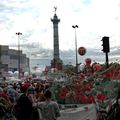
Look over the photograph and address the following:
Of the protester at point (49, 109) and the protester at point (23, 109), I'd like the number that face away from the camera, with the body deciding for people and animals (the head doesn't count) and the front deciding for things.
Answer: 2

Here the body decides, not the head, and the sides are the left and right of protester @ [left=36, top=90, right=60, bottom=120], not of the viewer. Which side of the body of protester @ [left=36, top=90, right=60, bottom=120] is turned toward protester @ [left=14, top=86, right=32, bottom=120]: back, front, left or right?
left

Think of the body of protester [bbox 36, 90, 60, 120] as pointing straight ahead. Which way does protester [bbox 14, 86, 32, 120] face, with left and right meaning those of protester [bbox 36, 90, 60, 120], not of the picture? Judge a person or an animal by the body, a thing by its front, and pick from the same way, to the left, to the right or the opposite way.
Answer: the same way

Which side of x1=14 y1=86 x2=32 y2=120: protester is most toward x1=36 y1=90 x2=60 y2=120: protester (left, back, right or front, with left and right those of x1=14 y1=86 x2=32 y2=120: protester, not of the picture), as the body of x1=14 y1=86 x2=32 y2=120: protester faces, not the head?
right

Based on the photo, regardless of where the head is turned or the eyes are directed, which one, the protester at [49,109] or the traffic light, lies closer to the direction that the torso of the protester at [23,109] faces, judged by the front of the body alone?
the traffic light

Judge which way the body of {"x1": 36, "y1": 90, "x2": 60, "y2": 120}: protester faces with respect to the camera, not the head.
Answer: away from the camera

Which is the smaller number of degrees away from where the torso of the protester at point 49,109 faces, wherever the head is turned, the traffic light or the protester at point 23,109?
the traffic light

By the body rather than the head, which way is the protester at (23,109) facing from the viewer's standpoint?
away from the camera

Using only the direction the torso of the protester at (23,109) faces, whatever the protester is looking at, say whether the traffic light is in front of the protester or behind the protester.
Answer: in front
